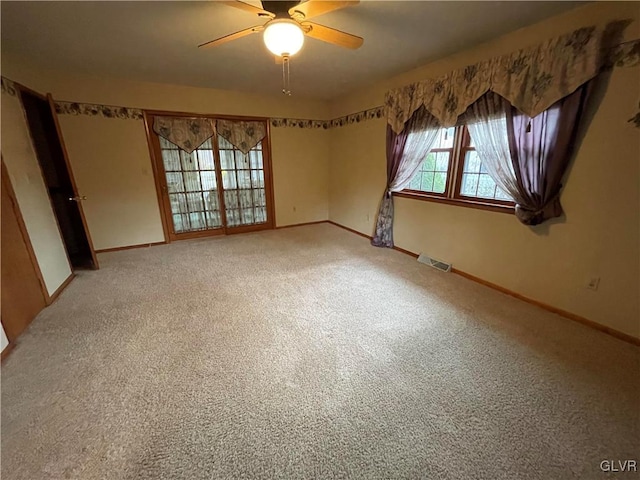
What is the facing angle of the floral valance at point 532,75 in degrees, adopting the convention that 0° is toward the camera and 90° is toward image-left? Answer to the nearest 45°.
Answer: approximately 45°

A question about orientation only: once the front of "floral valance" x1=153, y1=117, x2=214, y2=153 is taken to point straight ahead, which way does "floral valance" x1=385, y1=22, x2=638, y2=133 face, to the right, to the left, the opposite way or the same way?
to the right

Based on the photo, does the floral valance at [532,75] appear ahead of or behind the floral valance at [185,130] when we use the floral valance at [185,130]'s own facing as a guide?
ahead

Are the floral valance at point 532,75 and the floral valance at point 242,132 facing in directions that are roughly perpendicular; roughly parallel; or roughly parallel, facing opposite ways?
roughly perpendicular

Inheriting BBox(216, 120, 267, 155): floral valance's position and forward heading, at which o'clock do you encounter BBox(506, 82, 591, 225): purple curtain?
The purple curtain is roughly at 11 o'clock from the floral valance.

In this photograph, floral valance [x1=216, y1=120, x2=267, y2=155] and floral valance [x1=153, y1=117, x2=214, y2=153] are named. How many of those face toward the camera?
2

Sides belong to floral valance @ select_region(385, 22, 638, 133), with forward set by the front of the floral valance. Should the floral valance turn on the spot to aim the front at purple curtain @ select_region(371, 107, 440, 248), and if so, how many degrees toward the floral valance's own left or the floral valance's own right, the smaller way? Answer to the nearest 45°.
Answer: approximately 90° to the floral valance's own right

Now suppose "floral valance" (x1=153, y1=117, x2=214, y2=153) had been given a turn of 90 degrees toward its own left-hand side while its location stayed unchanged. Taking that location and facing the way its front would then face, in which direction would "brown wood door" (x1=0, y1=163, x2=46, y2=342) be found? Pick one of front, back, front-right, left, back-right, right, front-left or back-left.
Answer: back-right

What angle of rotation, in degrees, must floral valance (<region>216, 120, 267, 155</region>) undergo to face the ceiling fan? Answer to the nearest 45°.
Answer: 0° — it already faces it

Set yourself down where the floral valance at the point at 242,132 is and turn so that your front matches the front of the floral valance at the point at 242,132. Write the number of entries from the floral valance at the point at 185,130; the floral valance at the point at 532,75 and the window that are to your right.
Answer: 1

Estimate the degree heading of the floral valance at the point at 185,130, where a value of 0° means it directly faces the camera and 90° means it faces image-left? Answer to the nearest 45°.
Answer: approximately 0°

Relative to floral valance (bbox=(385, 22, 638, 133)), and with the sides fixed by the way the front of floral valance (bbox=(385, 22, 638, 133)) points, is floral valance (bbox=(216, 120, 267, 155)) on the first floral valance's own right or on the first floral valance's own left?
on the first floral valance's own right

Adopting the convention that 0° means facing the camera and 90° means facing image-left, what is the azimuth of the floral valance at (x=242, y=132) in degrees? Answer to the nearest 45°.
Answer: approximately 0°

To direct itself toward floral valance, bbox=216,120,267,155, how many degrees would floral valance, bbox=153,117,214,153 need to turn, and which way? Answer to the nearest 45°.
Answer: approximately 90° to its left

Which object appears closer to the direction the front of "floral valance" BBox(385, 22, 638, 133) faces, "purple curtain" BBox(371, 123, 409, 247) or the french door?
the french door

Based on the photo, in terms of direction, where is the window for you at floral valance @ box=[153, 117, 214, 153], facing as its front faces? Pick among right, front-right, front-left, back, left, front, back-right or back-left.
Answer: front-left
